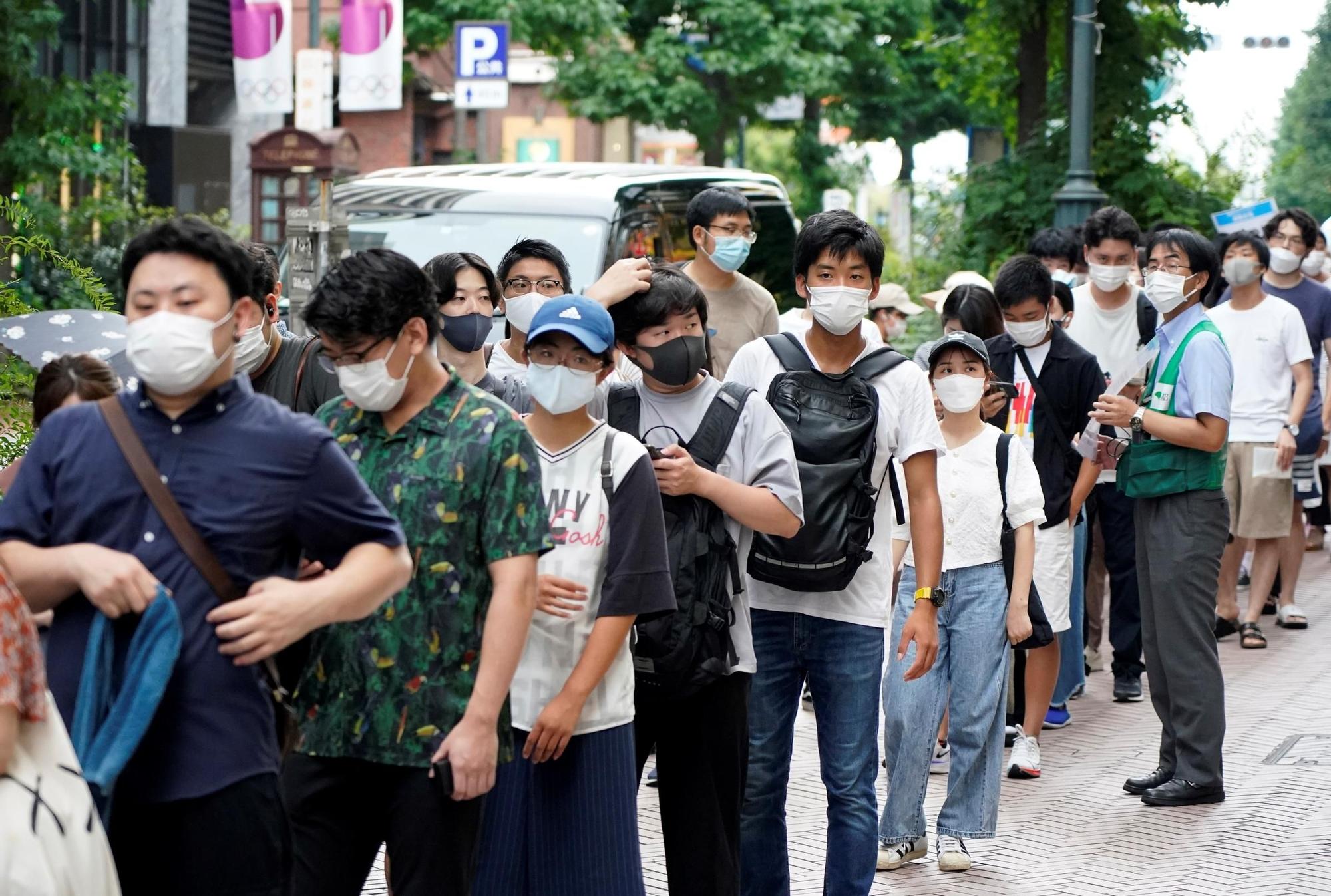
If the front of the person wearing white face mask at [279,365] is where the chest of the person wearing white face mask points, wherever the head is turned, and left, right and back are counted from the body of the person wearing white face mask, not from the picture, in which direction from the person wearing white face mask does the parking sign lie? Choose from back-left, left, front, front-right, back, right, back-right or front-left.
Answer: back-right

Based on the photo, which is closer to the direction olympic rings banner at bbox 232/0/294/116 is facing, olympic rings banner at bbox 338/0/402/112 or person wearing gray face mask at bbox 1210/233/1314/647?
the person wearing gray face mask

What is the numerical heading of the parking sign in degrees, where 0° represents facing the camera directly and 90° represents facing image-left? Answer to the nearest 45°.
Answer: approximately 0°

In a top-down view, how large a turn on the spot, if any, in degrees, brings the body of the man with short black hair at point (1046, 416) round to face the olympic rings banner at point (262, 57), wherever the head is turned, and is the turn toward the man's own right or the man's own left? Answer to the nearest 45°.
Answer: approximately 90° to the man's own right

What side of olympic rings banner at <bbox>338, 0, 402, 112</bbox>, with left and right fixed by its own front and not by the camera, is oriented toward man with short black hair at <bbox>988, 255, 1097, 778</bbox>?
front

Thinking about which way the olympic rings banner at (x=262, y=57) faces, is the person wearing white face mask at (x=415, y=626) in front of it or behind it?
in front

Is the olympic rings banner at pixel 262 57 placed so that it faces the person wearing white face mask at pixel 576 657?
yes

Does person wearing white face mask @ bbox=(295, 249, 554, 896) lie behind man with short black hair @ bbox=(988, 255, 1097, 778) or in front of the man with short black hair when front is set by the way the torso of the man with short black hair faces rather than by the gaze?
in front
